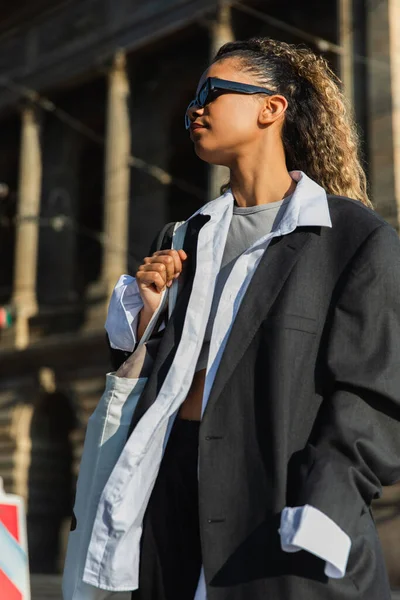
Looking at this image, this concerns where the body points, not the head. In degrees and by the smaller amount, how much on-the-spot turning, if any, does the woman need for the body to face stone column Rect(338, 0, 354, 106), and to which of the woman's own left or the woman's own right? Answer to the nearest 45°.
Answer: approximately 135° to the woman's own right

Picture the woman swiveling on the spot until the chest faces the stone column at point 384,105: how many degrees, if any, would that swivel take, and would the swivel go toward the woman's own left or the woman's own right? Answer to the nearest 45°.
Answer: approximately 135° to the woman's own right

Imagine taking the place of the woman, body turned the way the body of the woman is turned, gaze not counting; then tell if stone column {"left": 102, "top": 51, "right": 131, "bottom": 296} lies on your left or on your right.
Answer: on your right

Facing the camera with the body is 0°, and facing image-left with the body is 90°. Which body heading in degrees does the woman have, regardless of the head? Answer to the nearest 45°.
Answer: approximately 45°

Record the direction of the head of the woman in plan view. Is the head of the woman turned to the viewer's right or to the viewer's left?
to the viewer's left

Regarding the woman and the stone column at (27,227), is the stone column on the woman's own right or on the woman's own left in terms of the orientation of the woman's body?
on the woman's own right

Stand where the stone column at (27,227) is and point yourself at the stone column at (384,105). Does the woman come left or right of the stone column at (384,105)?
right

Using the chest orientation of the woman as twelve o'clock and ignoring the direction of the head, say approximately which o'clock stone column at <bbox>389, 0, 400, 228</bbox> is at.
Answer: The stone column is roughly at 5 o'clock from the woman.
